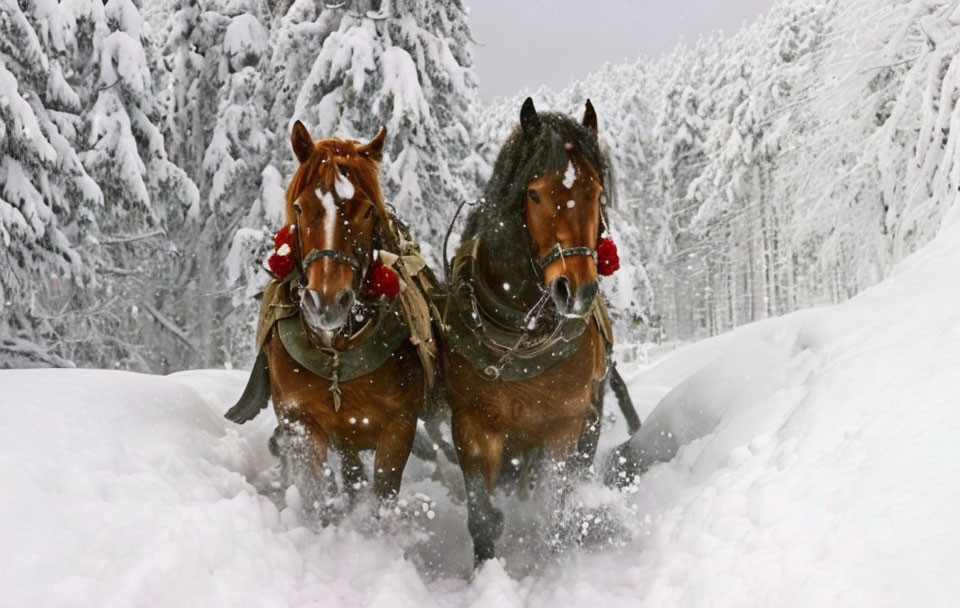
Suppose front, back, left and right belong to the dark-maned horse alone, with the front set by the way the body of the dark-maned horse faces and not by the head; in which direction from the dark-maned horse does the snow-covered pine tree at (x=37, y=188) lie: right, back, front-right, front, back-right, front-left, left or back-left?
back-right

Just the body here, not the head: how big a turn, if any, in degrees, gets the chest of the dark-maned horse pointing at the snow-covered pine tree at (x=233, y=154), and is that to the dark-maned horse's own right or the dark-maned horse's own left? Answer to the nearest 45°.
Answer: approximately 135° to the dark-maned horse's own right

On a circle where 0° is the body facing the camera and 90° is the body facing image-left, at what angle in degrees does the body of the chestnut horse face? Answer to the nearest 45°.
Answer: approximately 0°

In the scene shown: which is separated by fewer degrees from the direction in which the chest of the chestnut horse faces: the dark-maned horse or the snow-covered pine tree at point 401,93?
the dark-maned horse

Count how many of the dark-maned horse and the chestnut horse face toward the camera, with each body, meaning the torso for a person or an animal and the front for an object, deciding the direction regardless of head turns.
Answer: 2

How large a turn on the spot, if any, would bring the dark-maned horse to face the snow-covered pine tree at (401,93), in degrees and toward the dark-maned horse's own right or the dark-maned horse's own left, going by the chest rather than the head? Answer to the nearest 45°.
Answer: approximately 180°

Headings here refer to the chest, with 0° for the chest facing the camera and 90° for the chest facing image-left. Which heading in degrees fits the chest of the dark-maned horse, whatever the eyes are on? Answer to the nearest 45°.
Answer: approximately 0°

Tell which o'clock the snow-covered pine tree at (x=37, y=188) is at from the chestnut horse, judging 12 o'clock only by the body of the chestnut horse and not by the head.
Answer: The snow-covered pine tree is roughly at 5 o'clock from the chestnut horse.

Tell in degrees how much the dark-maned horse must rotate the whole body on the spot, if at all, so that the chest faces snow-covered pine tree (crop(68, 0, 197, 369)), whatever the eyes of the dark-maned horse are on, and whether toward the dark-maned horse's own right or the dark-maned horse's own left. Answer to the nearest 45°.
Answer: approximately 135° to the dark-maned horse's own right

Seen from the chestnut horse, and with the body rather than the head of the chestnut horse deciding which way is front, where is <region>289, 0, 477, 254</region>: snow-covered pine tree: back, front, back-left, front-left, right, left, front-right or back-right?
back

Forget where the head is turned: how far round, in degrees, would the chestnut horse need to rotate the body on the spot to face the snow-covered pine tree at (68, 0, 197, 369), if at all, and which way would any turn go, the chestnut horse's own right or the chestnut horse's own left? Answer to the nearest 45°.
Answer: approximately 180°

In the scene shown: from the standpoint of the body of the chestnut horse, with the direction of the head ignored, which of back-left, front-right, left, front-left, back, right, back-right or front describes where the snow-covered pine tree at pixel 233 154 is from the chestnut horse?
back
